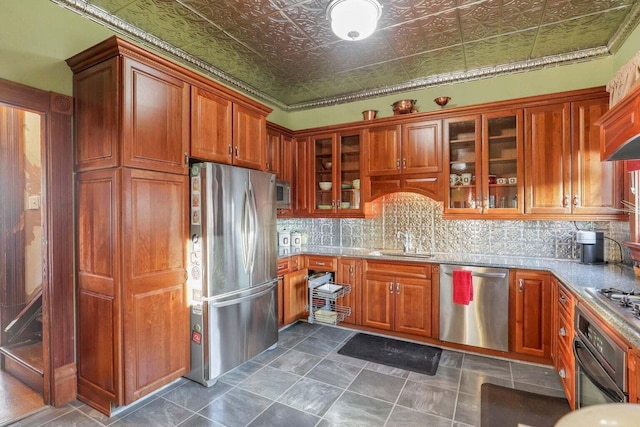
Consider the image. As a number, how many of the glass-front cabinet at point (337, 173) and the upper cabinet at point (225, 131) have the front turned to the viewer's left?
0

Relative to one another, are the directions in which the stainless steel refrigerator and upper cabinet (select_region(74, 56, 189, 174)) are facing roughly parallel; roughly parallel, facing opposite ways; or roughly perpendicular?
roughly parallel

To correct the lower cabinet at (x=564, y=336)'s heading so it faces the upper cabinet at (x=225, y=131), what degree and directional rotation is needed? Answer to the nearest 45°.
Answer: approximately 45° to its left

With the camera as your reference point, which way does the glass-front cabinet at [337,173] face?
facing the viewer

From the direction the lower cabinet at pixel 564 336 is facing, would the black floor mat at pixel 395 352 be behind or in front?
in front

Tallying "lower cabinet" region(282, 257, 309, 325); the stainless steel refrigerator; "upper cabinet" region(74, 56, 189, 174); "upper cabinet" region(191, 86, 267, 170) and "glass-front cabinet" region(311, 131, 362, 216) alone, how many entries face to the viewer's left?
0

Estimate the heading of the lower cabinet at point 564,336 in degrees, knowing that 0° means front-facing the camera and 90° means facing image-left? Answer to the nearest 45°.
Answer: approximately 90°

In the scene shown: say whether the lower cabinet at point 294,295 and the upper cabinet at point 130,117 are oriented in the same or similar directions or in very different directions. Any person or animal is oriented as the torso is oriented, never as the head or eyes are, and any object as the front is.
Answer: same or similar directions

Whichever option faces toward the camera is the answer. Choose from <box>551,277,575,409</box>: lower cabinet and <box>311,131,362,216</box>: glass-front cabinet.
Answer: the glass-front cabinet

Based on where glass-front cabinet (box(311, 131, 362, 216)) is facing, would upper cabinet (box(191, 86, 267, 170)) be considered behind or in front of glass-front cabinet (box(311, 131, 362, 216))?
in front

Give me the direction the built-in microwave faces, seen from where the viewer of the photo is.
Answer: facing the viewer and to the right of the viewer

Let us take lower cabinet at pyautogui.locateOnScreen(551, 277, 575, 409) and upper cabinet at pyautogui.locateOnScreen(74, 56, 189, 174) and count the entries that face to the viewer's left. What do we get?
1

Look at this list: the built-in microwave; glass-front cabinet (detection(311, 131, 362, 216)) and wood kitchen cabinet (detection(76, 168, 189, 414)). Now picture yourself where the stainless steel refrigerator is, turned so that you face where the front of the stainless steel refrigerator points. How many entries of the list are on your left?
2

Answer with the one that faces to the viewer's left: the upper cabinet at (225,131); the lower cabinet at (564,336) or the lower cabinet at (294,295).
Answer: the lower cabinet at (564,336)
